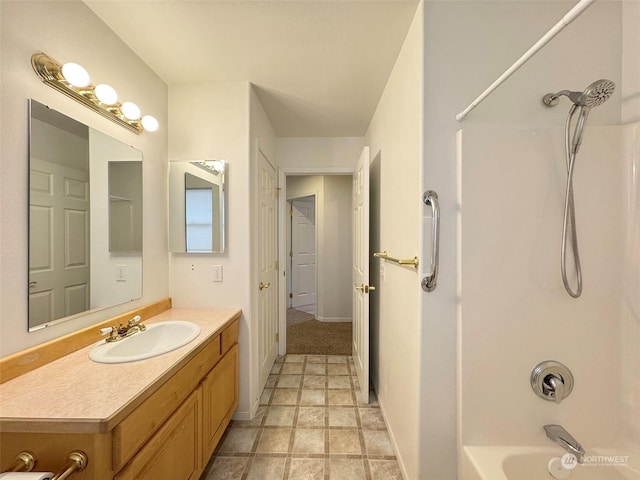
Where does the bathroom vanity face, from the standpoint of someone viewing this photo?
facing the viewer and to the right of the viewer

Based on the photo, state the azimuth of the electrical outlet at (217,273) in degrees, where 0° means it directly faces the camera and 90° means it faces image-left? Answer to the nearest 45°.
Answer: approximately 0°

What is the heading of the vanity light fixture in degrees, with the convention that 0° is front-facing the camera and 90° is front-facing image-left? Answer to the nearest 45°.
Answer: approximately 315°

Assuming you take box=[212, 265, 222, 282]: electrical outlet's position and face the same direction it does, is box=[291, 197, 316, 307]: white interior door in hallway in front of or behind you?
behind

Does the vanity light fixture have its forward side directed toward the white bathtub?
yes

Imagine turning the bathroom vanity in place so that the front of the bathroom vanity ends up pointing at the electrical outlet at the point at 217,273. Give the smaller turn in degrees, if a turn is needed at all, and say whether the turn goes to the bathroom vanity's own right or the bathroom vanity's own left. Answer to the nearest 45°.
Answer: approximately 90° to the bathroom vanity's own left

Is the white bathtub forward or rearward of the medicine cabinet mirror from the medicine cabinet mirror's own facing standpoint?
forward

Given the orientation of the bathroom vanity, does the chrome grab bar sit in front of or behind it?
in front

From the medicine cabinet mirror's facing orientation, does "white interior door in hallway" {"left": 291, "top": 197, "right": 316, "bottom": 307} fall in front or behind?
behind

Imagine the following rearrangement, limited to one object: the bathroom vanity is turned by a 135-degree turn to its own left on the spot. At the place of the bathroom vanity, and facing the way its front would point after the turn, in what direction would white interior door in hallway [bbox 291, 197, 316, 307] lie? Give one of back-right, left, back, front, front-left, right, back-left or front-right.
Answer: front-right

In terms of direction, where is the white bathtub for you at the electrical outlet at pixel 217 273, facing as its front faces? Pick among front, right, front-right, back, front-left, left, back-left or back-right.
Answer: front-left

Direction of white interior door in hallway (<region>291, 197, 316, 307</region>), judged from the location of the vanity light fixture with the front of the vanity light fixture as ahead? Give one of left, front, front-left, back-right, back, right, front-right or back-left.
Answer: left

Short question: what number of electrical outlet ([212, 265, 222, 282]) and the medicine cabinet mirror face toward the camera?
2

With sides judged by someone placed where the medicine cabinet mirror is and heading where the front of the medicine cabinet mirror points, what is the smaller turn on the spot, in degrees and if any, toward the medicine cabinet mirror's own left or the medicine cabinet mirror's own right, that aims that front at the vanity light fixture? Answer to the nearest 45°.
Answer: approximately 45° to the medicine cabinet mirror's own right

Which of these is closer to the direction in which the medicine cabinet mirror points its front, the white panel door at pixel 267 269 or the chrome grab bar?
the chrome grab bar
